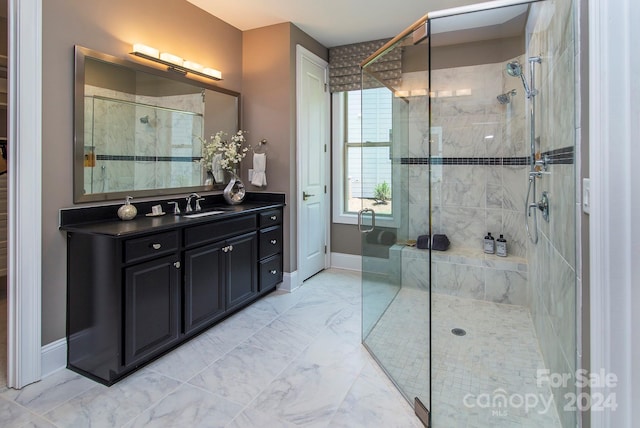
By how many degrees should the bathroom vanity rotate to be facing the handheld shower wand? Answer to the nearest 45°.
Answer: approximately 45° to its left

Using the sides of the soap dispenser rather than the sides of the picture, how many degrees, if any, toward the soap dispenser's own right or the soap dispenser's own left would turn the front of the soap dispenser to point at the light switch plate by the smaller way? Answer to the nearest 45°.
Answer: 0° — it already faces it

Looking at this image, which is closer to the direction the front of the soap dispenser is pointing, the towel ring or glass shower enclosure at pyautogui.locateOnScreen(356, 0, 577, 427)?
the glass shower enclosure

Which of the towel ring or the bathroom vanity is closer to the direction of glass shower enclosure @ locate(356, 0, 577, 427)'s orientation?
the bathroom vanity

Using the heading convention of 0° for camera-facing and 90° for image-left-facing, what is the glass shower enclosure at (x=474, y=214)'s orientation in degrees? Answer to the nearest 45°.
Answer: approximately 45°

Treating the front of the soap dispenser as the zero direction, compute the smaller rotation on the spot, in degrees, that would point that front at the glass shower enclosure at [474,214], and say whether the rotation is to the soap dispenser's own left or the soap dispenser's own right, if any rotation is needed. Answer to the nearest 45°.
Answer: approximately 45° to the soap dispenser's own left

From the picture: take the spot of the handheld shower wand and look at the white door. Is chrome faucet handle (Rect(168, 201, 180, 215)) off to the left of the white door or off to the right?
left

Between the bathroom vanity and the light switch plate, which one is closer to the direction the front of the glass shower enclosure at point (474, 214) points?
the bathroom vanity

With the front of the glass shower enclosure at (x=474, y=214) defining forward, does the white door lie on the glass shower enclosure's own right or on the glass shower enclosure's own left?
on the glass shower enclosure's own right
